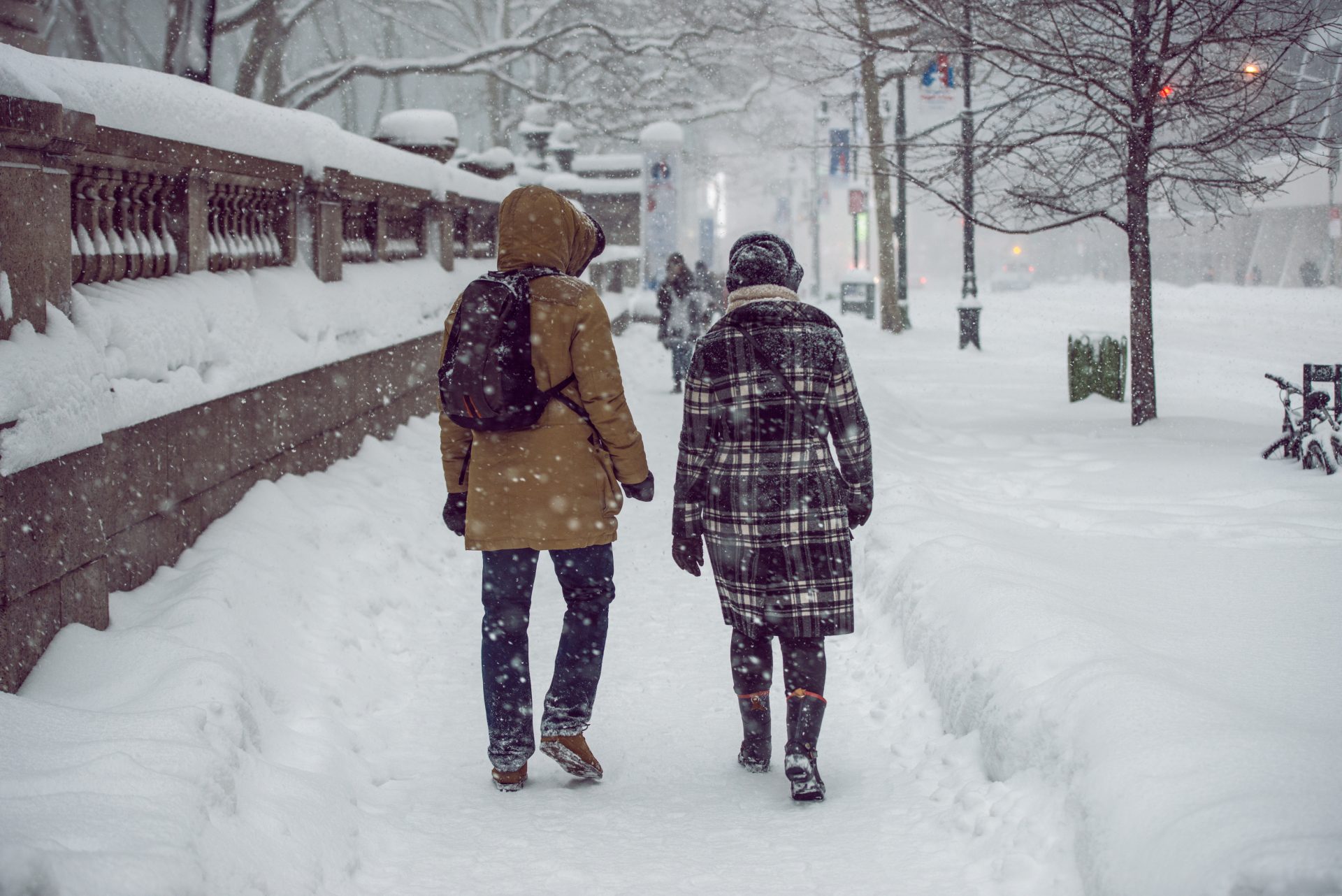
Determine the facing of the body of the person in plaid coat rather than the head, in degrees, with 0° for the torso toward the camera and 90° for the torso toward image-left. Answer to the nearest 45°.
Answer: approximately 180°

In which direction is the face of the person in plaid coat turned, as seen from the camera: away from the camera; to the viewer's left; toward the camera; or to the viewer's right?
away from the camera

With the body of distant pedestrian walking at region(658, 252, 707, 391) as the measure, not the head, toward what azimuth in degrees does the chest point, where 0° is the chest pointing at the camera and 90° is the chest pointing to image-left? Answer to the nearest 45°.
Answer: approximately 0°

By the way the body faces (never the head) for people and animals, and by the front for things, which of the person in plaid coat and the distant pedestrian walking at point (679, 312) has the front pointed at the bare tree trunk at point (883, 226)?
the person in plaid coat

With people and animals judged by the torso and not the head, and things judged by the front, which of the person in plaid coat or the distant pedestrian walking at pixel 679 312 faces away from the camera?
the person in plaid coat

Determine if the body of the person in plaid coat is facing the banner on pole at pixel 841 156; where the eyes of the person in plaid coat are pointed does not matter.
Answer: yes

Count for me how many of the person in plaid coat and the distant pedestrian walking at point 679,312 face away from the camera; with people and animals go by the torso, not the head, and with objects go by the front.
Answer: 1

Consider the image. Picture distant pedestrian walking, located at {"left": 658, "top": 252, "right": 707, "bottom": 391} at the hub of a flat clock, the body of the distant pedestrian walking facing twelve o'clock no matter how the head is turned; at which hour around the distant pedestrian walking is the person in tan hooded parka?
The person in tan hooded parka is roughly at 12 o'clock from the distant pedestrian walking.
